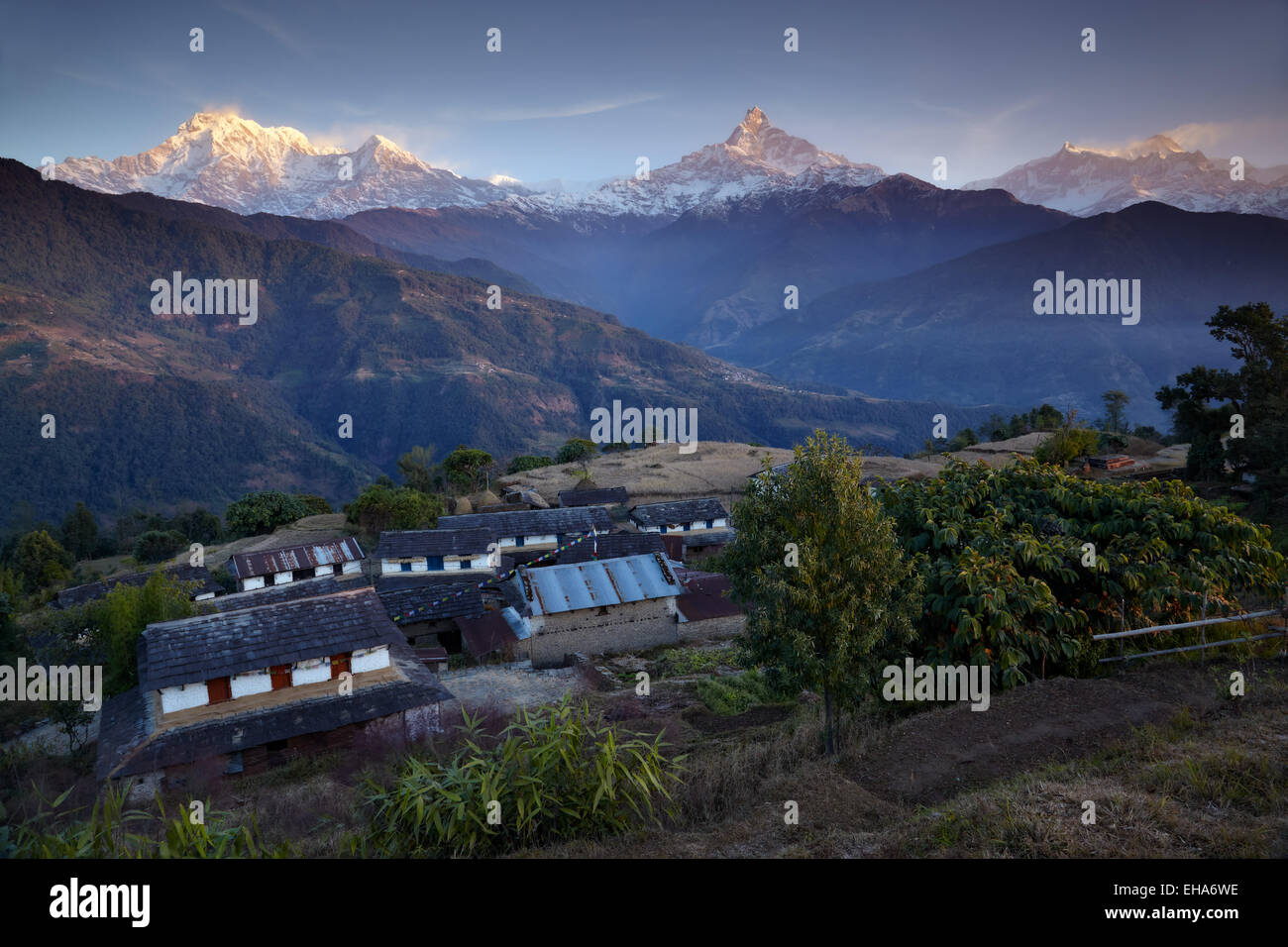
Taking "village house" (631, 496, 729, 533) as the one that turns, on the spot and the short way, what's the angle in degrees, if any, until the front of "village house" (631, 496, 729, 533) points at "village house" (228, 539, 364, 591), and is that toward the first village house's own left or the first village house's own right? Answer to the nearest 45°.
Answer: approximately 45° to the first village house's own right

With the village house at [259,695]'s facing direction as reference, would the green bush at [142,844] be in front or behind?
in front

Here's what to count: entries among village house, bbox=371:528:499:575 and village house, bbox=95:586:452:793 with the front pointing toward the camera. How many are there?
2

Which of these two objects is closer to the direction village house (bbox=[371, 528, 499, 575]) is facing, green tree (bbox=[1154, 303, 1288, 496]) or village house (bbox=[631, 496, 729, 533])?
the green tree

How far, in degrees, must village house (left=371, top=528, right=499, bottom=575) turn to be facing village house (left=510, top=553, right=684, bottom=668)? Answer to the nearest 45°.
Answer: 0° — it already faces it

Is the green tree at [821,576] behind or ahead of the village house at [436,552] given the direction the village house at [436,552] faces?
ahead
